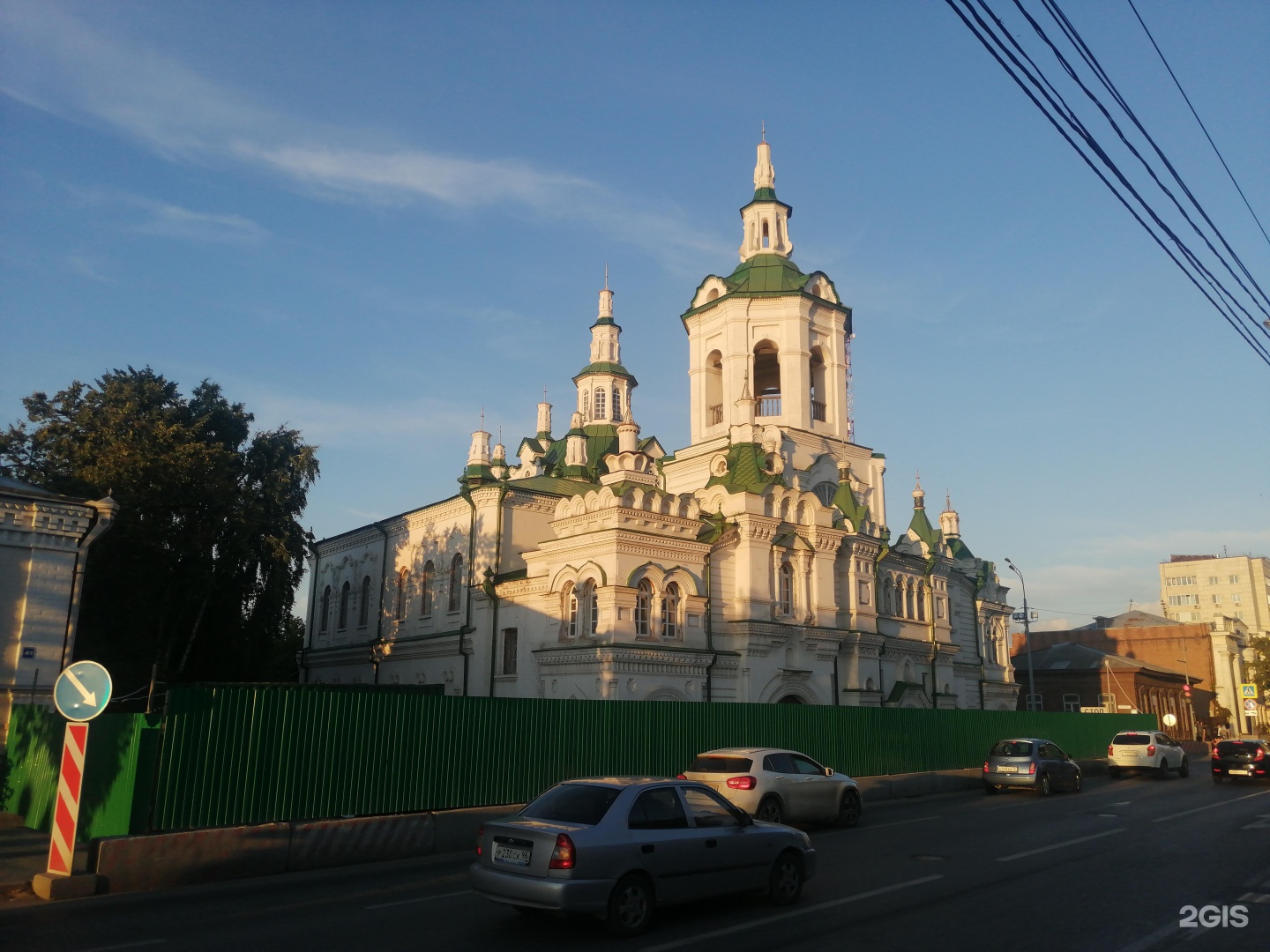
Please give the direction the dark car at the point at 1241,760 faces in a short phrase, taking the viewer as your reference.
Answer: facing away from the viewer

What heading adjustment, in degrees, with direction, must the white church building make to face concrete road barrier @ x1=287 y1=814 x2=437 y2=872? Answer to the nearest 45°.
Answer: approximately 45° to its right

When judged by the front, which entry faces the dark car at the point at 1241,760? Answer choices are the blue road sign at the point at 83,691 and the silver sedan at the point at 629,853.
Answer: the silver sedan

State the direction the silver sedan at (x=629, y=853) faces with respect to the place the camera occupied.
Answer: facing away from the viewer and to the right of the viewer

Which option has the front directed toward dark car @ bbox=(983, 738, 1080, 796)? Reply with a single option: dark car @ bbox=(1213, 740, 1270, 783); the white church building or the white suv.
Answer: the white church building

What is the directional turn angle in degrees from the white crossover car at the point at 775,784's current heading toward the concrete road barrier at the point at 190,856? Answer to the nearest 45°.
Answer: approximately 180°

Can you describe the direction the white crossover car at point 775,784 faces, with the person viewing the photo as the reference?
facing away from the viewer and to the right of the viewer

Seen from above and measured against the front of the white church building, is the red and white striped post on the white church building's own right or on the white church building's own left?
on the white church building's own right

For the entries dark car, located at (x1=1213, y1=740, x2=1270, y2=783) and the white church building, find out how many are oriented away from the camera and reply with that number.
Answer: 1

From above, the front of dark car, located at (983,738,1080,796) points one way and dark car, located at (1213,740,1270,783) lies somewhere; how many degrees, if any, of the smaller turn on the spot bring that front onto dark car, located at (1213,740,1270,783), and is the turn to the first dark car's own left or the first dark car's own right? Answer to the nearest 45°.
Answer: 0° — it already faces it

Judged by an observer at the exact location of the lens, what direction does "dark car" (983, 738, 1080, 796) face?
facing away from the viewer and to the right of the viewer
